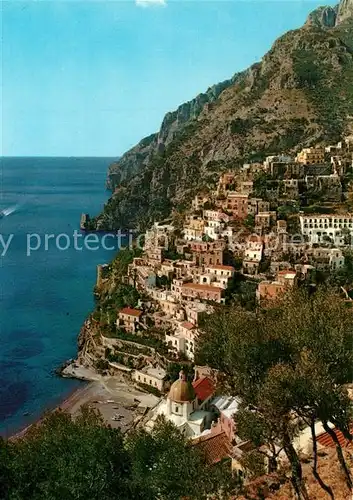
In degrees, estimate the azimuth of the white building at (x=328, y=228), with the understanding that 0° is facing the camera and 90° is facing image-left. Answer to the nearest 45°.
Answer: approximately 0°

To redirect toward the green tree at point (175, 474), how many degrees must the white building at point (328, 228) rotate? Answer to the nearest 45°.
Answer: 0° — it already faces it

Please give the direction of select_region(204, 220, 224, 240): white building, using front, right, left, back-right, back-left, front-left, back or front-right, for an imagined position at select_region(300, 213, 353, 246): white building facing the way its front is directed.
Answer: right

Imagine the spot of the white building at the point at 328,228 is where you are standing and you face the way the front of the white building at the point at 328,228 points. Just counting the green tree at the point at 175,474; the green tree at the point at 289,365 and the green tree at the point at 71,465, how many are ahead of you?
3

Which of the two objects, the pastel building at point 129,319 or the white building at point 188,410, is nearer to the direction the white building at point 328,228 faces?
the white building

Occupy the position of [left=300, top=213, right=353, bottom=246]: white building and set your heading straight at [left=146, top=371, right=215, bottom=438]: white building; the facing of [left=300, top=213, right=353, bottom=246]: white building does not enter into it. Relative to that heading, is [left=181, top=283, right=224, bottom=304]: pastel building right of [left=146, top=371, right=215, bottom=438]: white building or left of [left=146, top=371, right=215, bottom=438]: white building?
right

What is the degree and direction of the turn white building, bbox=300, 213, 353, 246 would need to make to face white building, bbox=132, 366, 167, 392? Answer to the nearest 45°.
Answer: approximately 45° to its right

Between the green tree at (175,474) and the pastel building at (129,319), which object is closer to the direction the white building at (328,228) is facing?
the green tree

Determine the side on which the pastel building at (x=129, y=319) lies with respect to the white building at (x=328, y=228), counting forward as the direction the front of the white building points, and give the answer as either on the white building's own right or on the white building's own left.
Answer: on the white building's own right

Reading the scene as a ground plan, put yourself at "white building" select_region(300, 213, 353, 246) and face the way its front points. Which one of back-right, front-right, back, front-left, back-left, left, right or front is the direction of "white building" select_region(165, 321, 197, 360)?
front-right

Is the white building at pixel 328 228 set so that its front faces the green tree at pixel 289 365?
yes

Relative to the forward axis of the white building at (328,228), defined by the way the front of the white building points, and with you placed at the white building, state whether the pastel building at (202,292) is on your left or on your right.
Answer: on your right

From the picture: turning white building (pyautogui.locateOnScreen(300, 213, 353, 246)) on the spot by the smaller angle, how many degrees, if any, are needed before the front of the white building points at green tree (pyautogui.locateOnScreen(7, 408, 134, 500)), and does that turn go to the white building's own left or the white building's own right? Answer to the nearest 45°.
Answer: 0° — it already faces it
